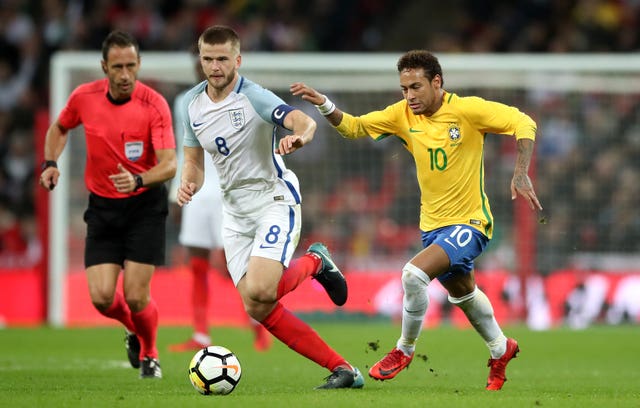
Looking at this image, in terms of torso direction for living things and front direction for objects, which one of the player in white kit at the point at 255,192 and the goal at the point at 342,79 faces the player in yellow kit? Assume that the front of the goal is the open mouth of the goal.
the goal

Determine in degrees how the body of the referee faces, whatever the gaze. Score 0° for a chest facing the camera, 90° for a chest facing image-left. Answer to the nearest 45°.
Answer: approximately 0°

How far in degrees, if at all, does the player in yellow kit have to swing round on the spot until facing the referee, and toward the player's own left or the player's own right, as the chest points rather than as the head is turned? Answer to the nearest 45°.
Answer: approximately 45° to the player's own right

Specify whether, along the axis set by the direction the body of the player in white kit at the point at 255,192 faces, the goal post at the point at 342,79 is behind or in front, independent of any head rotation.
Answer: behind

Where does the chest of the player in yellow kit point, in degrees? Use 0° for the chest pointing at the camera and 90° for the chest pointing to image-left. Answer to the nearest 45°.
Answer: approximately 45°

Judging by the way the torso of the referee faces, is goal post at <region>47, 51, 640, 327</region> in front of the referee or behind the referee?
behind

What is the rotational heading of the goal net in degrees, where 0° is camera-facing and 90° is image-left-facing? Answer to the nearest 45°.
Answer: approximately 0°

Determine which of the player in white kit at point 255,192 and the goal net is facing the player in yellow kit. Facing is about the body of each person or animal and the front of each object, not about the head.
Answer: the goal net

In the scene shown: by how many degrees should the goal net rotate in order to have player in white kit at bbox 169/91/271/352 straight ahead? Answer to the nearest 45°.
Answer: approximately 45° to its right
